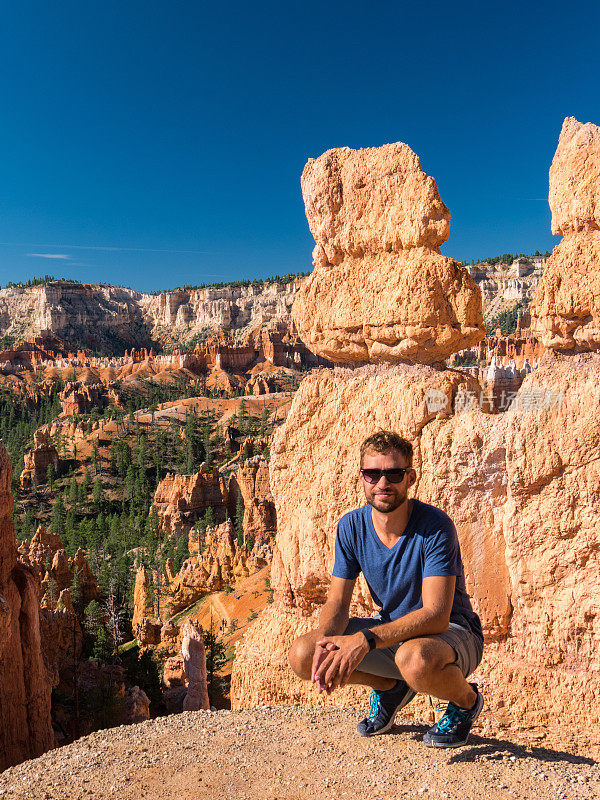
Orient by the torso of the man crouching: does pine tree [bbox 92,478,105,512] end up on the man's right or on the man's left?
on the man's right

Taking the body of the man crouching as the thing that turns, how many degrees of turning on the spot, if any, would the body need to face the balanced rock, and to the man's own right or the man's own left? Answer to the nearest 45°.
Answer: approximately 135° to the man's own right

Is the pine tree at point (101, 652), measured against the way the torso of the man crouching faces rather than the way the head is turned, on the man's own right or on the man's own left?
on the man's own right

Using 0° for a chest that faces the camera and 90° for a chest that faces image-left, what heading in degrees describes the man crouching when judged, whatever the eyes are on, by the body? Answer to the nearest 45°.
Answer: approximately 45°

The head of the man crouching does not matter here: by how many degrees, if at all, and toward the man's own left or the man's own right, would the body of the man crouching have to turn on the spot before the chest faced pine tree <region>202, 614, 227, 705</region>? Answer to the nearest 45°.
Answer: approximately 135° to the man's own right

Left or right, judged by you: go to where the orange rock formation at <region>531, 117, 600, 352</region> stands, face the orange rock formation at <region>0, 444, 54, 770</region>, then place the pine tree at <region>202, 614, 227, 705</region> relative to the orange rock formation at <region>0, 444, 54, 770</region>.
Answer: right

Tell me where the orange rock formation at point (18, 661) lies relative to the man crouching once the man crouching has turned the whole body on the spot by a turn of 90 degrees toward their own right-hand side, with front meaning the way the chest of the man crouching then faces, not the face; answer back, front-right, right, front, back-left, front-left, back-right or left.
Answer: front
